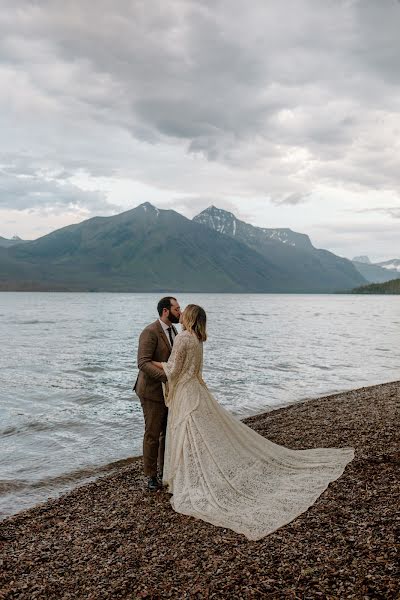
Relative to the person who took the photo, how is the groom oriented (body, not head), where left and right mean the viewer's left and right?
facing the viewer and to the right of the viewer
